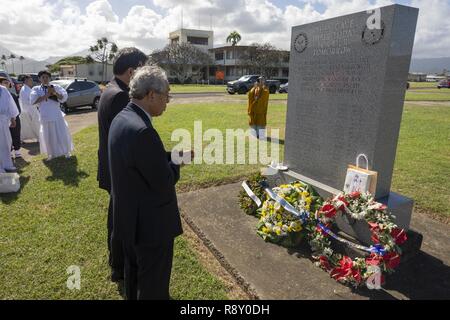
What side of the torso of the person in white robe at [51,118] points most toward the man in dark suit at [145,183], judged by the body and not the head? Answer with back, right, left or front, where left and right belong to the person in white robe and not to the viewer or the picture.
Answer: front

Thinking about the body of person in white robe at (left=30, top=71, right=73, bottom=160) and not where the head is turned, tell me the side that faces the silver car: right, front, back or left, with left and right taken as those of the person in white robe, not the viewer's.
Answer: back

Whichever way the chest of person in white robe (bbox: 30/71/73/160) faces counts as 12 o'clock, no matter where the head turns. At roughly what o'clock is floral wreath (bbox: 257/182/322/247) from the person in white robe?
The floral wreath is roughly at 11 o'clock from the person in white robe.

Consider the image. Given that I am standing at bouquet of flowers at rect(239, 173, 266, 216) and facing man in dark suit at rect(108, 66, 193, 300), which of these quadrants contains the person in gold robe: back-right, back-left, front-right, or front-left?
back-right

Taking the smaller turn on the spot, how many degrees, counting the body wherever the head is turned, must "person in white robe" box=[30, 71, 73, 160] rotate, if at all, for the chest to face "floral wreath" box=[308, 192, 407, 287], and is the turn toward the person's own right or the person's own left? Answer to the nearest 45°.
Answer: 0° — they already face it

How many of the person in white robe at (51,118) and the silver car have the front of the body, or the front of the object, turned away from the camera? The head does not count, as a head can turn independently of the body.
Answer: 0

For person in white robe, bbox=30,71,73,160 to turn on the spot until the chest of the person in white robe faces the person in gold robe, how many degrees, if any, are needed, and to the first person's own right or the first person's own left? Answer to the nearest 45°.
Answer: approximately 90° to the first person's own left

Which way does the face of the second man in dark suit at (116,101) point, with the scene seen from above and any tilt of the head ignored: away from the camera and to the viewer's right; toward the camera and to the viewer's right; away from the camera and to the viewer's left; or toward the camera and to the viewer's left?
away from the camera and to the viewer's right

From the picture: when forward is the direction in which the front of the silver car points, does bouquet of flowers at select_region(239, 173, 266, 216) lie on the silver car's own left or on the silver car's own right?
on the silver car's own left

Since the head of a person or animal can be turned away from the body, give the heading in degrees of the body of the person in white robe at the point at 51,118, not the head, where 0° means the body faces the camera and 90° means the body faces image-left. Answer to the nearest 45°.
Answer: approximately 0°

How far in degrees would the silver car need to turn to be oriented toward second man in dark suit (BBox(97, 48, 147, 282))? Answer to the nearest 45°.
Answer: approximately 45° to its left
